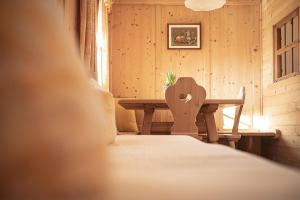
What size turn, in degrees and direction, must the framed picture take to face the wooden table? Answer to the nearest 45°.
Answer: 0° — it already faces it

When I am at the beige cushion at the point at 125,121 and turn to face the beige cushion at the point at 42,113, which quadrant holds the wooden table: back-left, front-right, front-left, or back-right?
front-left

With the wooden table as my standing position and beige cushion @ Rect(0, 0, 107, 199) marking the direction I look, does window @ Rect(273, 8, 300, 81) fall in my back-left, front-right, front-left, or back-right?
back-left

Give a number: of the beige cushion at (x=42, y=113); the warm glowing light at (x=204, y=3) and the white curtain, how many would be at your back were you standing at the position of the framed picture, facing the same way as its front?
0

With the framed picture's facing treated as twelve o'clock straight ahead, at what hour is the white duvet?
The white duvet is roughly at 12 o'clock from the framed picture.

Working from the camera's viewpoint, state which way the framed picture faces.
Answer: facing the viewer

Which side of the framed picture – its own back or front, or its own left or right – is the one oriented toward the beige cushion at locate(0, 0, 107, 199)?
front

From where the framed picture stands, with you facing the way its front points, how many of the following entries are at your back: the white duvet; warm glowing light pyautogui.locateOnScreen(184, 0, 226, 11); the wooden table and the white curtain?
0

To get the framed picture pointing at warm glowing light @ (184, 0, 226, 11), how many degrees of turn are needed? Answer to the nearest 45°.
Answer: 0° — it already faces it

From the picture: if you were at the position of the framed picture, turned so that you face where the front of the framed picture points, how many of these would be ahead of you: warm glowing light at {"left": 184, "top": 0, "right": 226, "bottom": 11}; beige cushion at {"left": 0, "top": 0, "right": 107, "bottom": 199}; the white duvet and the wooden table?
4

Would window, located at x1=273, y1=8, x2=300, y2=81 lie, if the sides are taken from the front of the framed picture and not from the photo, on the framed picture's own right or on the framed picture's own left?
on the framed picture's own left

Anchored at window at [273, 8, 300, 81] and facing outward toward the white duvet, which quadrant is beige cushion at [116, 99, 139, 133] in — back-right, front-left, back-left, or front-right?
front-right
